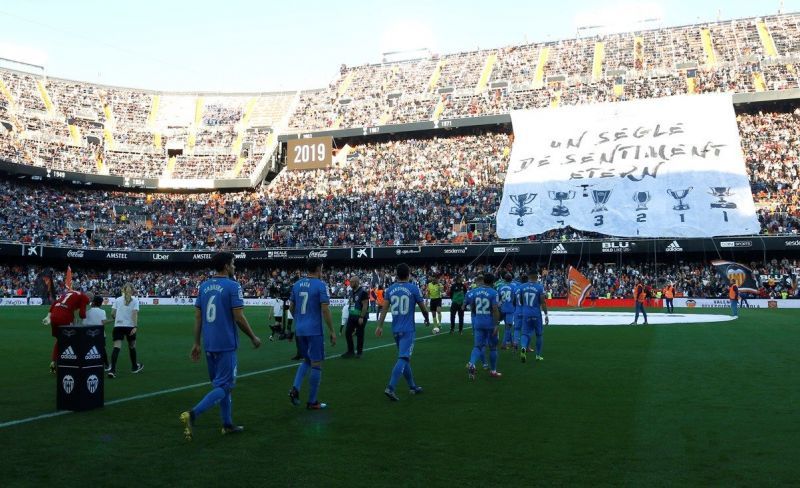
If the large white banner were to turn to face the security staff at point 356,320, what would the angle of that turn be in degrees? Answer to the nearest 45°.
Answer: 0° — it already faces it

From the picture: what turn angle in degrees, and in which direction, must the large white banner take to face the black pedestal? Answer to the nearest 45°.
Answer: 0° — it already faces it

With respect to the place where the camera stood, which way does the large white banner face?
facing the viewer
